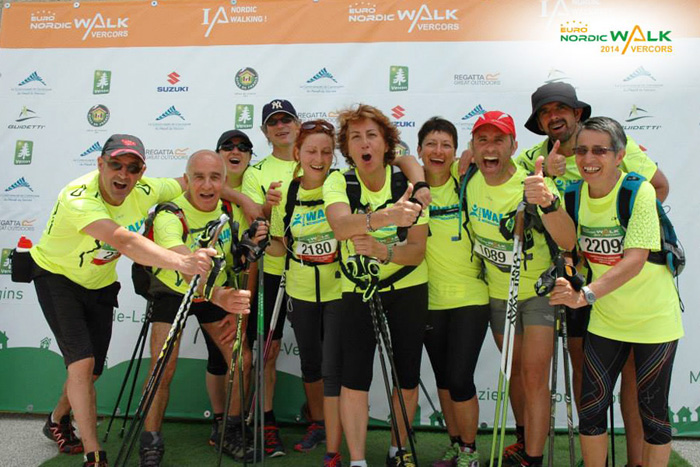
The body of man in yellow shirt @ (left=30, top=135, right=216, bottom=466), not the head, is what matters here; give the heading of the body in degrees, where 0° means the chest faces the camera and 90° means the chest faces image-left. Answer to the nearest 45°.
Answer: approximately 315°
